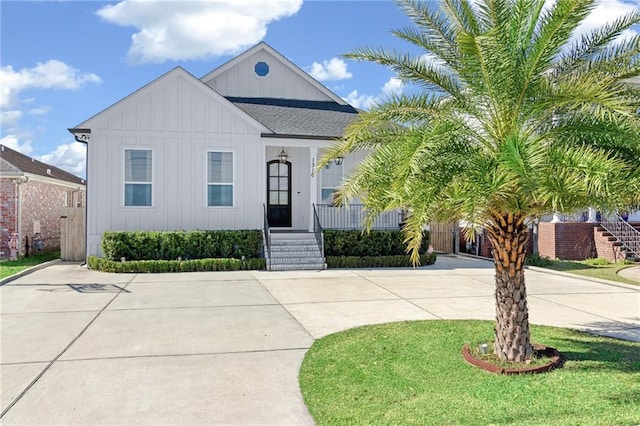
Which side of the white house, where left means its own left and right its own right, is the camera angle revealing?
front

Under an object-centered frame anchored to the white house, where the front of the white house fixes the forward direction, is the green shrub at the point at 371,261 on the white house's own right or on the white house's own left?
on the white house's own left

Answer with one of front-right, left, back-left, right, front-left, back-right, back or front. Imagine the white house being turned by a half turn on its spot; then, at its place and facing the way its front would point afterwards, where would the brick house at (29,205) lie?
front-left

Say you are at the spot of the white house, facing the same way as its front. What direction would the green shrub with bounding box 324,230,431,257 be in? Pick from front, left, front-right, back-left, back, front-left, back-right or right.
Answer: left

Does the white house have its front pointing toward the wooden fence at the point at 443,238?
no

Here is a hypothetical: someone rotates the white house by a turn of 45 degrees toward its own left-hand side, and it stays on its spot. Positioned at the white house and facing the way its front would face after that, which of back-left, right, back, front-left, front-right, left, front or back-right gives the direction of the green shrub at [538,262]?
front-left

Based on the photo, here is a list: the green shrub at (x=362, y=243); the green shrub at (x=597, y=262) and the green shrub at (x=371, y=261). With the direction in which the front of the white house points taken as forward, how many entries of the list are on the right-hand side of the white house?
0

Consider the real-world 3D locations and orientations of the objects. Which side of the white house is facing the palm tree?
front

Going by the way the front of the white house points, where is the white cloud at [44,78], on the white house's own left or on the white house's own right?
on the white house's own right

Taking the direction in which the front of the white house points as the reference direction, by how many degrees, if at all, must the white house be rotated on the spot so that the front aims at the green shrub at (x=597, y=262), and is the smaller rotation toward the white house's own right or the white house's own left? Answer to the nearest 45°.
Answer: approximately 90° to the white house's own left
